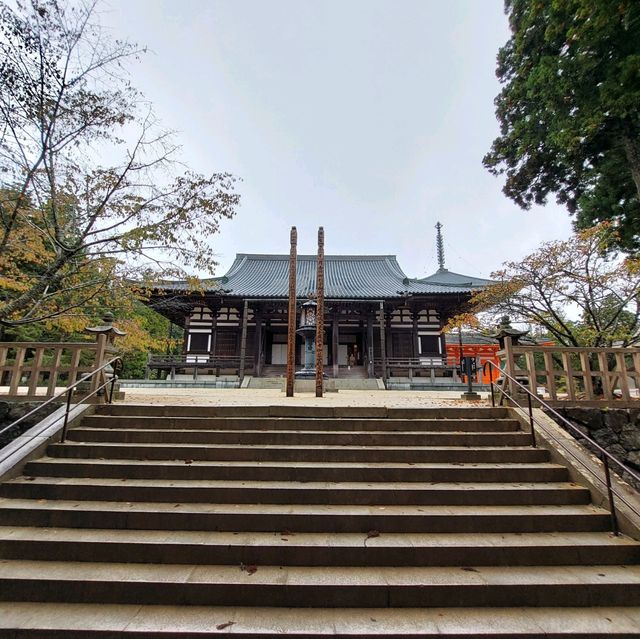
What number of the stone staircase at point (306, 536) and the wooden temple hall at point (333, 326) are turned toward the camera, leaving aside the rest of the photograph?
2

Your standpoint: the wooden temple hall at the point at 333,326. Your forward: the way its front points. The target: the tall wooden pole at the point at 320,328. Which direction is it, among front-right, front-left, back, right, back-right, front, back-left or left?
front

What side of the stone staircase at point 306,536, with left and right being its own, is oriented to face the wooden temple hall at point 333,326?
back

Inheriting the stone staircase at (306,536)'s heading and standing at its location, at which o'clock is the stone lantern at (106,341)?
The stone lantern is roughly at 4 o'clock from the stone staircase.

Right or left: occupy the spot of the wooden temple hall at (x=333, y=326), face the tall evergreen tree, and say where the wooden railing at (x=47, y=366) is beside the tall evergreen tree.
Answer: right

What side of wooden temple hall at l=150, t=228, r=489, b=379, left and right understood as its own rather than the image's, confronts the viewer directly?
front

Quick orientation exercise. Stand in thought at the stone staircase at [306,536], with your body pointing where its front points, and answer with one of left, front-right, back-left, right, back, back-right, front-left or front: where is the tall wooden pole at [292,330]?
back

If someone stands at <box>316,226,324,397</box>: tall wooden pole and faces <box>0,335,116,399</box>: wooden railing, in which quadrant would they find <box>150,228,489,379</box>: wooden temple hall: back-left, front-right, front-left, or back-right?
back-right

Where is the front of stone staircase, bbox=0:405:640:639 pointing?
toward the camera

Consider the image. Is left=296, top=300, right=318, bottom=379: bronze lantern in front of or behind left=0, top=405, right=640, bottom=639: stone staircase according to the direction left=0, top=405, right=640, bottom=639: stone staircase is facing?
behind

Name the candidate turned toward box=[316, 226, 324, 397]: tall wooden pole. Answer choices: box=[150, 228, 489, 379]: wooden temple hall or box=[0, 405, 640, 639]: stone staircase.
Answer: the wooden temple hall

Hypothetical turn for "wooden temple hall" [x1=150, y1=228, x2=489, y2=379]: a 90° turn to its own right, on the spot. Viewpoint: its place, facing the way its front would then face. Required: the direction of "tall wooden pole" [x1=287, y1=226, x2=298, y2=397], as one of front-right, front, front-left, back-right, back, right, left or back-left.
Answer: left

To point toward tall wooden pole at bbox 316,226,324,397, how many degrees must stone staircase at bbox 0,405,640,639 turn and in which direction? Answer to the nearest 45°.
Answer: approximately 180°
